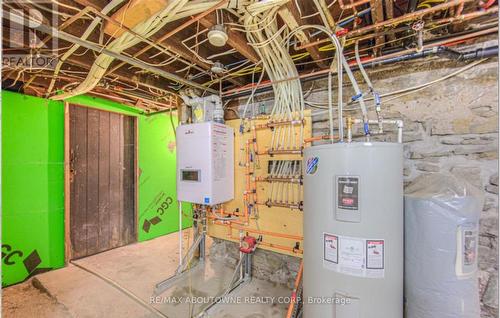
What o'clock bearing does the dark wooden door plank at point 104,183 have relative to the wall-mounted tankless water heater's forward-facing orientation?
The dark wooden door plank is roughly at 3 o'clock from the wall-mounted tankless water heater.

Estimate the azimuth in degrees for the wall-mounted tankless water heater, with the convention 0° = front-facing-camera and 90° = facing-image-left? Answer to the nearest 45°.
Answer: approximately 45°

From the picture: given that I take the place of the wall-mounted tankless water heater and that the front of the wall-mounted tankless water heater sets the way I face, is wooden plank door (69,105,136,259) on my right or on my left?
on my right

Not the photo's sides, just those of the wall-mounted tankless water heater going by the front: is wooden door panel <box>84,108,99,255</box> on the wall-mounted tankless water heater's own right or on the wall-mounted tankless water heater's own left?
on the wall-mounted tankless water heater's own right

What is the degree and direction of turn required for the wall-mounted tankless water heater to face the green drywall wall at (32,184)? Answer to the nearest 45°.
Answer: approximately 45° to its right

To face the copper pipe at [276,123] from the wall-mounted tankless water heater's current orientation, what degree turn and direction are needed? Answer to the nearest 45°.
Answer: approximately 135° to its left

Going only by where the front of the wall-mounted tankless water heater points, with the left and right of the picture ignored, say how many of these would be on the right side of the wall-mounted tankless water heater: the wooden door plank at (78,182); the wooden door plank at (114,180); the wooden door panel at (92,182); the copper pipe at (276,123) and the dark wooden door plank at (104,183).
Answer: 4

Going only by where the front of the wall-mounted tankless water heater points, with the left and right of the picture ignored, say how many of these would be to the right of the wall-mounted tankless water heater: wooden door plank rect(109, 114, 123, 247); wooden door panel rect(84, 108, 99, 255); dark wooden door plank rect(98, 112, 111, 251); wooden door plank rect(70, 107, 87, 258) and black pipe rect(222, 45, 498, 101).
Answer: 4

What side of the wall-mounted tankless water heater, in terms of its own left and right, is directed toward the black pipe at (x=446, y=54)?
left

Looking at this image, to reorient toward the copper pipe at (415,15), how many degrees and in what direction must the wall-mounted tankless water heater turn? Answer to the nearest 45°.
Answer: approximately 90° to its left

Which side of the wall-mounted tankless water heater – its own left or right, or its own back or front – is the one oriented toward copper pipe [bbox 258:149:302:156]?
left
